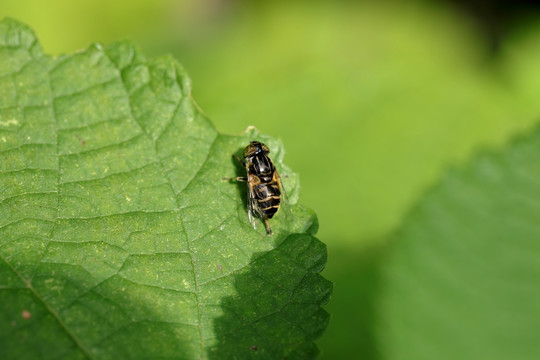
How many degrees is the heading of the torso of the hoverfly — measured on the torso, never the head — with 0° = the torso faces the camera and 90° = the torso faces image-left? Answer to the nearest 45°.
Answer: approximately 180°

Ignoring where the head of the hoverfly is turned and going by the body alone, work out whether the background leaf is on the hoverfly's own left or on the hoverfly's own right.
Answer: on the hoverfly's own right
